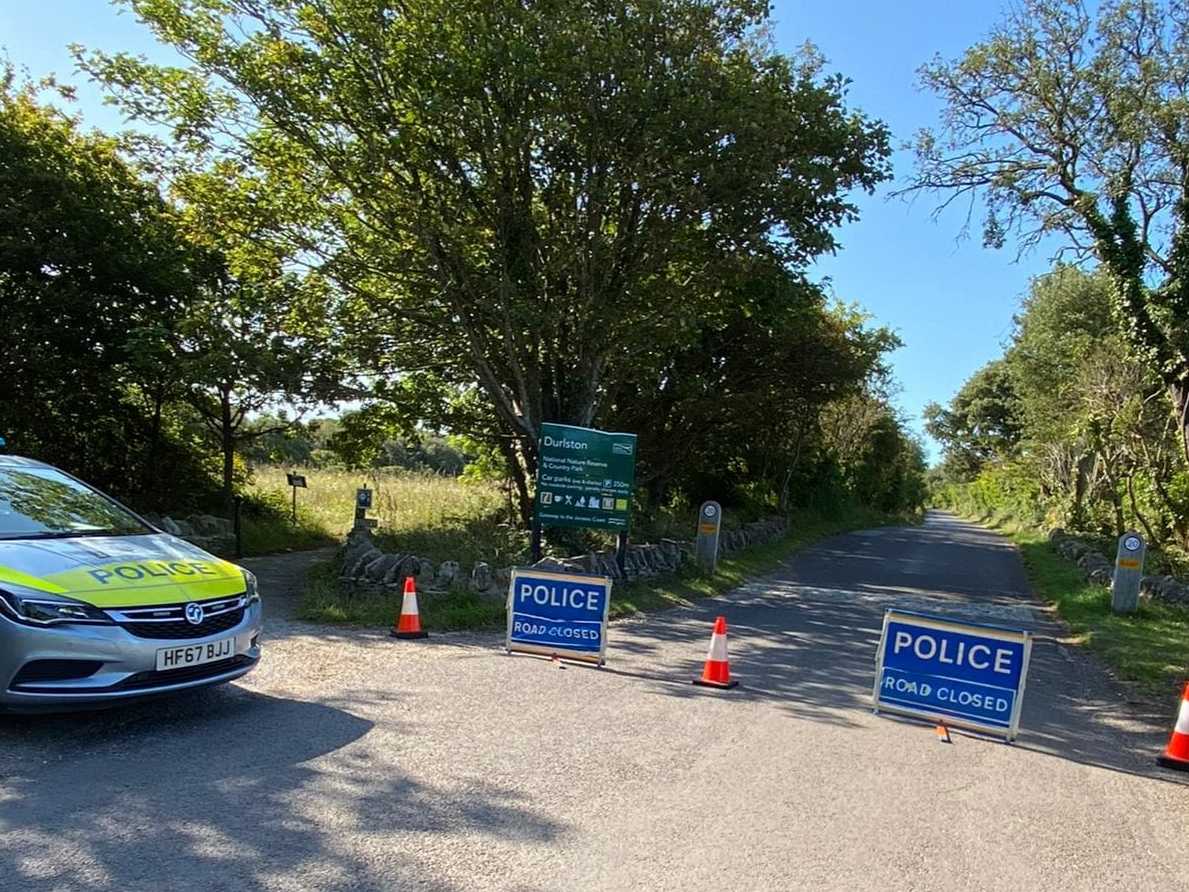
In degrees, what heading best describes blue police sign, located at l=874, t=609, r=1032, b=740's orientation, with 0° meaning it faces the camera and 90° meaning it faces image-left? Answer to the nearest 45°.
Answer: approximately 0°

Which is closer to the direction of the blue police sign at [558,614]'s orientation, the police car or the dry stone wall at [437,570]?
the police car

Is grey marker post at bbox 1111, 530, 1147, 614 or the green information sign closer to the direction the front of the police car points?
the grey marker post

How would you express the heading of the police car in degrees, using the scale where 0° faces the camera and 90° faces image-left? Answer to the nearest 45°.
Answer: approximately 315°

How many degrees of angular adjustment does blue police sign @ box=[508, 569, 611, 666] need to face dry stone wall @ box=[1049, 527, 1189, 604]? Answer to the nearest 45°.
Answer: approximately 135° to its left

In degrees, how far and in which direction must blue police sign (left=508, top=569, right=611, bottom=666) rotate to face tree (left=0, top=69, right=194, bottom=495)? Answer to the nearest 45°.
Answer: approximately 135° to its right

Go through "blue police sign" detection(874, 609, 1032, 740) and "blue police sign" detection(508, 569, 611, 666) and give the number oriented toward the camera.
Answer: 2

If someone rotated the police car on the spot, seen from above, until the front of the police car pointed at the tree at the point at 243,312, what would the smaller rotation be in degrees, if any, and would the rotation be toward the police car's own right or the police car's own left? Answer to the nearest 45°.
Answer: approximately 135° to the police car's own left

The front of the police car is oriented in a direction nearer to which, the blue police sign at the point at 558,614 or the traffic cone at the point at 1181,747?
the traffic cone

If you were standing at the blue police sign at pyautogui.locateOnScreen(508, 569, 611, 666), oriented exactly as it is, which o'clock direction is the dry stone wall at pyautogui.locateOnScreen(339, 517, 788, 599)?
The dry stone wall is roughly at 5 o'clock from the blue police sign.

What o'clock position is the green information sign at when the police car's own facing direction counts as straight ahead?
The green information sign is roughly at 9 o'clock from the police car.

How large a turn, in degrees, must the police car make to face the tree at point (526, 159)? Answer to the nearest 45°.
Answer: approximately 90° to its left

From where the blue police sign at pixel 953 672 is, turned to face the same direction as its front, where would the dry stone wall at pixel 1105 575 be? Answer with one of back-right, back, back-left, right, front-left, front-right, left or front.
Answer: back
